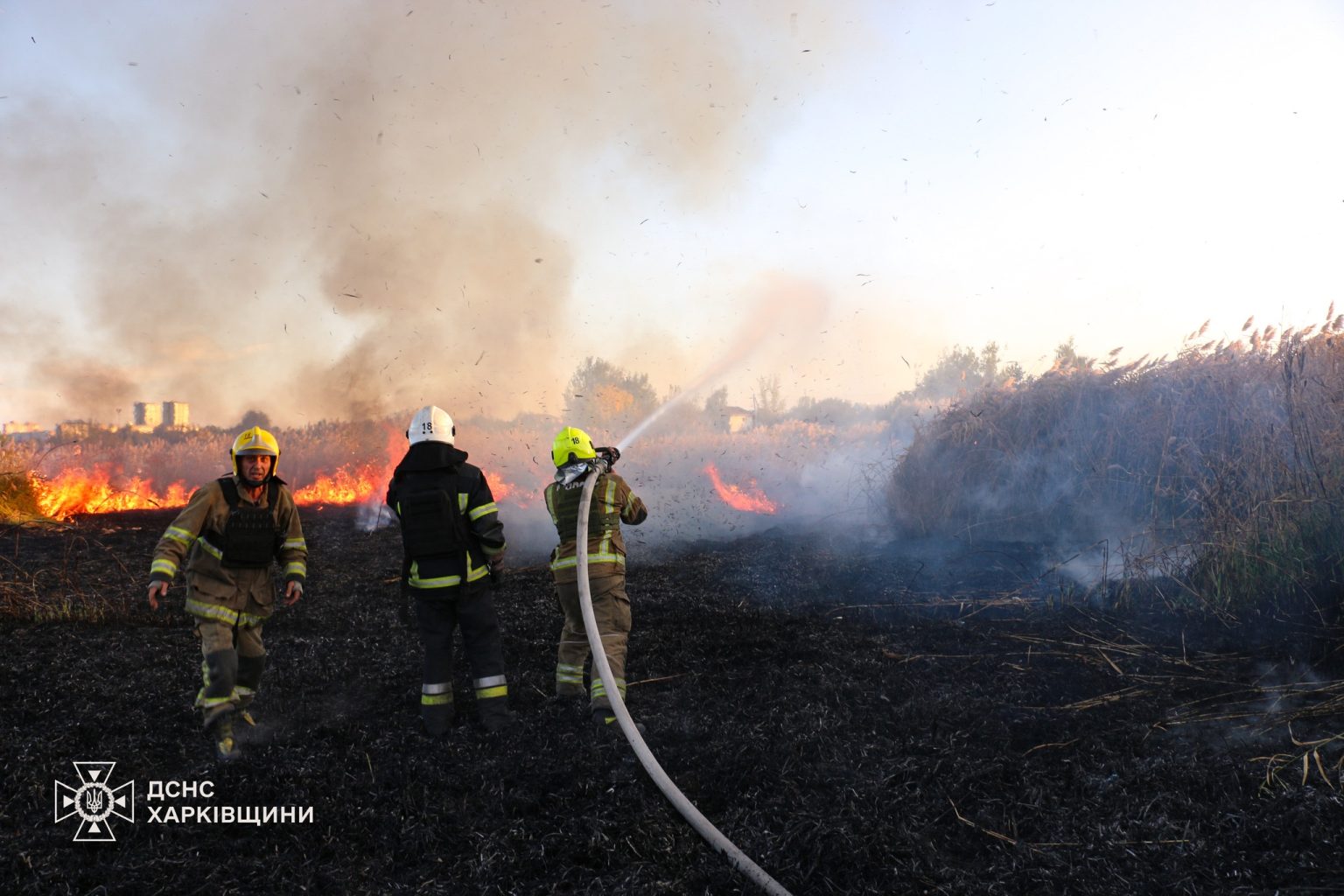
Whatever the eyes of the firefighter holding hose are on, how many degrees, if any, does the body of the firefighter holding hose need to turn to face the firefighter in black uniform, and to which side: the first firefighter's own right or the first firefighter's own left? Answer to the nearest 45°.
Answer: approximately 135° to the first firefighter's own left

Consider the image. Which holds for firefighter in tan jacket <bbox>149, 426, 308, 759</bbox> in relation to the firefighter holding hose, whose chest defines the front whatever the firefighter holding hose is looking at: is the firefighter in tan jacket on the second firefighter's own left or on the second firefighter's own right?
on the second firefighter's own left

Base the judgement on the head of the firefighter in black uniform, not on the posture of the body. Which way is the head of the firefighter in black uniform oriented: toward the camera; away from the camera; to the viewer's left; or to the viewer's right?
away from the camera

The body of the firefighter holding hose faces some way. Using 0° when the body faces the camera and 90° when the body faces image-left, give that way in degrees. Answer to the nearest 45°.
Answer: approximately 180°
